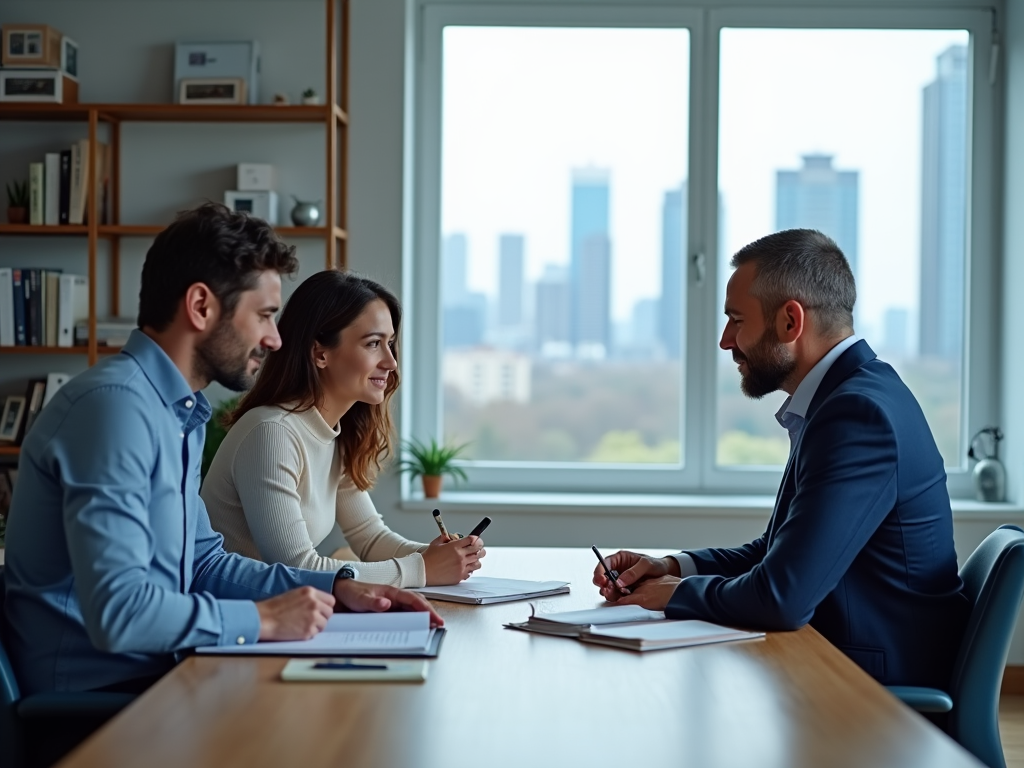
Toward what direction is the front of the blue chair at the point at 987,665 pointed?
to the viewer's left

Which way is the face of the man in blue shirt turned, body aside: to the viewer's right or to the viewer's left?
to the viewer's right

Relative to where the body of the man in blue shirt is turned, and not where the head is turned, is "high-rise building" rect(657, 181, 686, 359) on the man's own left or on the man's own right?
on the man's own left

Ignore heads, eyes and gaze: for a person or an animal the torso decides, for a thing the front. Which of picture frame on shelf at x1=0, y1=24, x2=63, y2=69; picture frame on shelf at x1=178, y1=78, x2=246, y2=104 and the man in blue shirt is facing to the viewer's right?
the man in blue shirt

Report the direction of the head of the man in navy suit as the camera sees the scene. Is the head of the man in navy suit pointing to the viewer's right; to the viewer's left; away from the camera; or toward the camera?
to the viewer's left

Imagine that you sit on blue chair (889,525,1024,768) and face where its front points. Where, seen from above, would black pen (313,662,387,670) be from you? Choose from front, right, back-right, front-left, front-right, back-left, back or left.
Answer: front-left

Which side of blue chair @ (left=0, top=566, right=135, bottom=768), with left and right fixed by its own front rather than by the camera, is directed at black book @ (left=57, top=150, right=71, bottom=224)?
left

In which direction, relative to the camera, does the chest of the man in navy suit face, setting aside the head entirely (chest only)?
to the viewer's left

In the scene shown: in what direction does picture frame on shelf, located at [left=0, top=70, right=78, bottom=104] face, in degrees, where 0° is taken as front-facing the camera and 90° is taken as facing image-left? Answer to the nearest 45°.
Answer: approximately 0°

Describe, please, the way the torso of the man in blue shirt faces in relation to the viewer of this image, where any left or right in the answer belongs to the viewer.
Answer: facing to the right of the viewer
